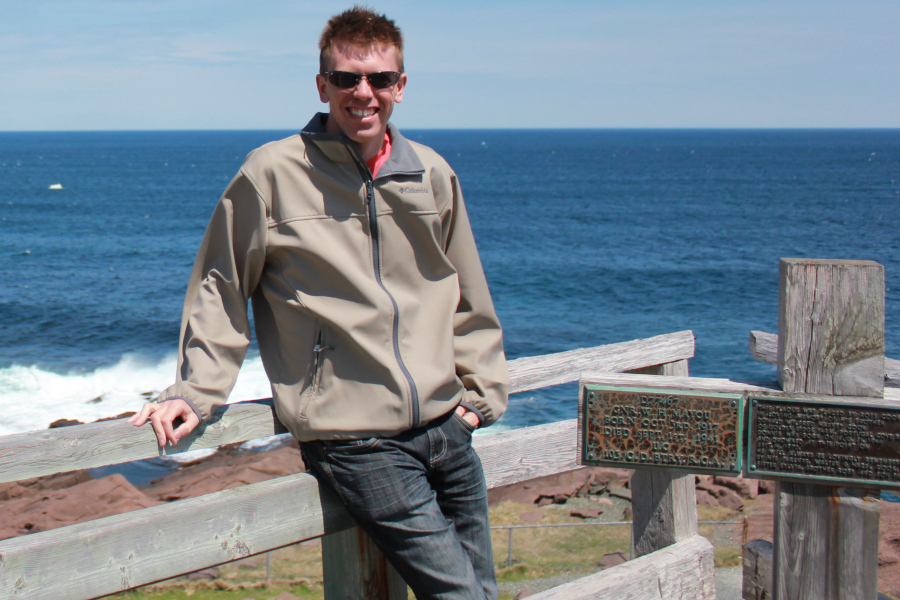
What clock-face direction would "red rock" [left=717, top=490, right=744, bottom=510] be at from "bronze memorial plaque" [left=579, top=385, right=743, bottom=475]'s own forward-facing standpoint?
The red rock is roughly at 6 o'clock from the bronze memorial plaque.

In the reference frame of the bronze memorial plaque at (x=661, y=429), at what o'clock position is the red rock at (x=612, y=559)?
The red rock is roughly at 6 o'clock from the bronze memorial plaque.

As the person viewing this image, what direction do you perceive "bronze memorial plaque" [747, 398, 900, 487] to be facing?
facing the viewer

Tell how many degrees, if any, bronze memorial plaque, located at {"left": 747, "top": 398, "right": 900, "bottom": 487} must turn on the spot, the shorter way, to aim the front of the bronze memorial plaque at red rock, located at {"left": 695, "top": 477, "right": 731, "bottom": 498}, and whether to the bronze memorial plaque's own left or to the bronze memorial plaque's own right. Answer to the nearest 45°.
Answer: approximately 180°

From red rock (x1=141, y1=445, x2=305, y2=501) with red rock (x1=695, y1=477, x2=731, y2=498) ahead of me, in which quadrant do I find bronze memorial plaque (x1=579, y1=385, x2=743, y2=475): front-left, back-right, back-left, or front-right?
front-right

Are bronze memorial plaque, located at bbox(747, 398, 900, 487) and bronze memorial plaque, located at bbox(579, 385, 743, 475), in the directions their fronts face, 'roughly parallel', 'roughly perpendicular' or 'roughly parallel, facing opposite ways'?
roughly parallel

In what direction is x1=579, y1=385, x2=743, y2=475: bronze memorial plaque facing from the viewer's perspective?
toward the camera

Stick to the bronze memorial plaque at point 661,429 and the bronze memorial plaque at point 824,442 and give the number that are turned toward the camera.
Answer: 2

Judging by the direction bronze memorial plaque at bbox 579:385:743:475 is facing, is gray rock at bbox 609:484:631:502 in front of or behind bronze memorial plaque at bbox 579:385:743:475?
behind

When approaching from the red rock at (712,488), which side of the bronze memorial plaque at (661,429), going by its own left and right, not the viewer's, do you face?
back

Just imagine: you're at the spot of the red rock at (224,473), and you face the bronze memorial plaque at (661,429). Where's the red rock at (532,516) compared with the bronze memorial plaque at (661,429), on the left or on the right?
left
